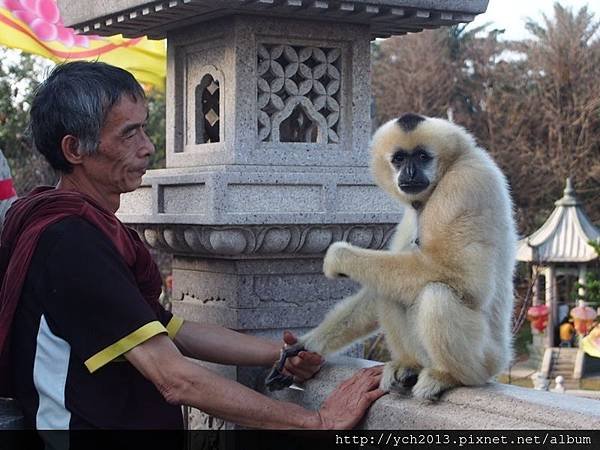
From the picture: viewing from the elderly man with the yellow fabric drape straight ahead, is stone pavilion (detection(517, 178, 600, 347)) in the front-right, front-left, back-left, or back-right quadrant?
front-right

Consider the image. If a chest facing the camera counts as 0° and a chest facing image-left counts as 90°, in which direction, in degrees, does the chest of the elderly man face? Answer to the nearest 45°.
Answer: approximately 270°

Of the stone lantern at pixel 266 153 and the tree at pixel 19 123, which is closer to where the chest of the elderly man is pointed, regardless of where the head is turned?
the stone lantern

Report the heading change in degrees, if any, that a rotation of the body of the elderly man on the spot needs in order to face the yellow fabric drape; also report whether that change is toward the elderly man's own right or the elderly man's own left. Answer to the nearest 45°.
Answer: approximately 90° to the elderly man's own left

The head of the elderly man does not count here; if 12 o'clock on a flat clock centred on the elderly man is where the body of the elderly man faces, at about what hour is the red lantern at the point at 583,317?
The red lantern is roughly at 10 o'clock from the elderly man.

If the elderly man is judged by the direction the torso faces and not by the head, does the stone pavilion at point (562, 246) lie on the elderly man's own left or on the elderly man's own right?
on the elderly man's own left

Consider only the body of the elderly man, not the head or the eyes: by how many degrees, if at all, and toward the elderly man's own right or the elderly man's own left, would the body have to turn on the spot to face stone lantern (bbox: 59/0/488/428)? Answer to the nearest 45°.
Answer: approximately 45° to the elderly man's own left

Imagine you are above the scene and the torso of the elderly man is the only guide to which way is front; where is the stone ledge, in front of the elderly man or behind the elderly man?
in front

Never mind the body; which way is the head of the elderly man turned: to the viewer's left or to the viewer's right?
to the viewer's right

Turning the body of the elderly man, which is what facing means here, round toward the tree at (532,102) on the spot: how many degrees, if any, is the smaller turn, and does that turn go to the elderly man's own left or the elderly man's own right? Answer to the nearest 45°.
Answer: approximately 45° to the elderly man's own left

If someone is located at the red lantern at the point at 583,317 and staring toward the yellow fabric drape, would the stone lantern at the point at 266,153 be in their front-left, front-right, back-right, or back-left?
front-left
